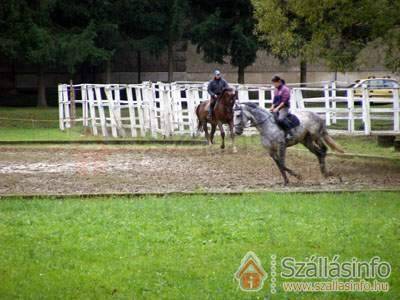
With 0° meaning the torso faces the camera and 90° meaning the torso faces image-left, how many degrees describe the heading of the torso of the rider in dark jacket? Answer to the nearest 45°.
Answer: approximately 315°

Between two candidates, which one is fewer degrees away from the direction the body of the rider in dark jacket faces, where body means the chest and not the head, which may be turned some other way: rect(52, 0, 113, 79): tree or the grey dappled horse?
the grey dappled horse

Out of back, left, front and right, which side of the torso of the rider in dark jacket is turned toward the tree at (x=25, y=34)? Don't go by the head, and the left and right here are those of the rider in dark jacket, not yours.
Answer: back
